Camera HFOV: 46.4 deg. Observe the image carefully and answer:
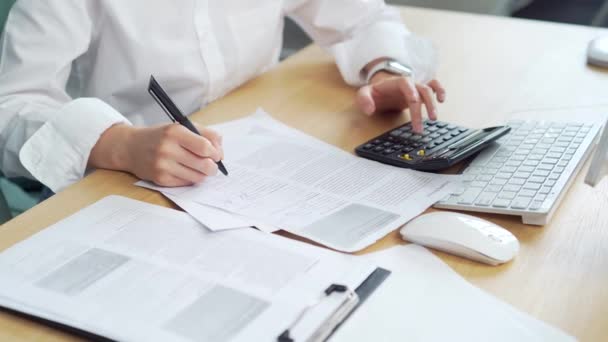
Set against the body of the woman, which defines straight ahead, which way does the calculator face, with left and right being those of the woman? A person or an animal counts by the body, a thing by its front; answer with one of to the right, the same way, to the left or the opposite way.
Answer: the opposite way

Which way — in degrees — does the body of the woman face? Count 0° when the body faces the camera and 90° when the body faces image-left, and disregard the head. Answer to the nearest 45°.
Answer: approximately 315°

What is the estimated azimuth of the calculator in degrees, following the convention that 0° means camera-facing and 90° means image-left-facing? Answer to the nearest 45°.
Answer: approximately 135°

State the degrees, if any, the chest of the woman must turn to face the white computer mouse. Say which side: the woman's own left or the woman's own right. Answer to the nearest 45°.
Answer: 0° — they already face it
